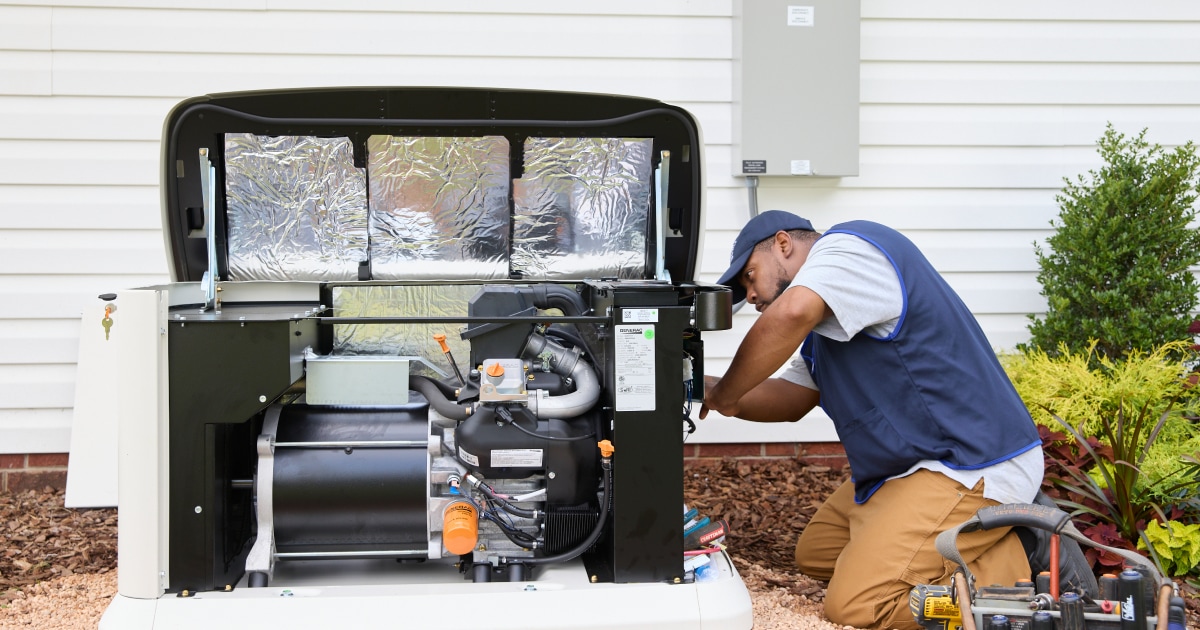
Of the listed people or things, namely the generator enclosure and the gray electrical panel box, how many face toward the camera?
2

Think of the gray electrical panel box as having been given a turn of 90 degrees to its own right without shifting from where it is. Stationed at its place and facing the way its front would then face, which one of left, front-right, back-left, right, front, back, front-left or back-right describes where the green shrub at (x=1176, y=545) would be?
back-left

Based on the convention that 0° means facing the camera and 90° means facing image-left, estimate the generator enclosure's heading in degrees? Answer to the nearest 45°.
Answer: approximately 0°

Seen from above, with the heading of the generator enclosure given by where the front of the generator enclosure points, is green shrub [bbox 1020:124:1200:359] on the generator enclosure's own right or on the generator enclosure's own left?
on the generator enclosure's own left

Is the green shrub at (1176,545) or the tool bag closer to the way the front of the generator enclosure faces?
the tool bag

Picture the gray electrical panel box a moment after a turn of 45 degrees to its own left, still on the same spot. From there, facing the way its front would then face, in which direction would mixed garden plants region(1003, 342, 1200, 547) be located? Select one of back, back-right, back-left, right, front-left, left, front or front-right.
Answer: front

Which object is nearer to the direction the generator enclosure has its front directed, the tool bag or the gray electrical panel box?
the tool bag

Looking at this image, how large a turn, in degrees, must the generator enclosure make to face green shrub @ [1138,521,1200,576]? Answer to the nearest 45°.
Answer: approximately 90° to its left

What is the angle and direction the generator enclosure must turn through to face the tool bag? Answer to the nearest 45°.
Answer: approximately 45° to its left

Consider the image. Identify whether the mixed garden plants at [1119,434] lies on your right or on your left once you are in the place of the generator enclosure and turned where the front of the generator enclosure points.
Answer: on your left

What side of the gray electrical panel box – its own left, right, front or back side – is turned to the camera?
front

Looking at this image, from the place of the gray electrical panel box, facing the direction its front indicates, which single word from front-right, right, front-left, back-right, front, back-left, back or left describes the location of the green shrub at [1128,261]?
left

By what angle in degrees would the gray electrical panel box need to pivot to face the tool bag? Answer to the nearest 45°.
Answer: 0° — it already faces it
